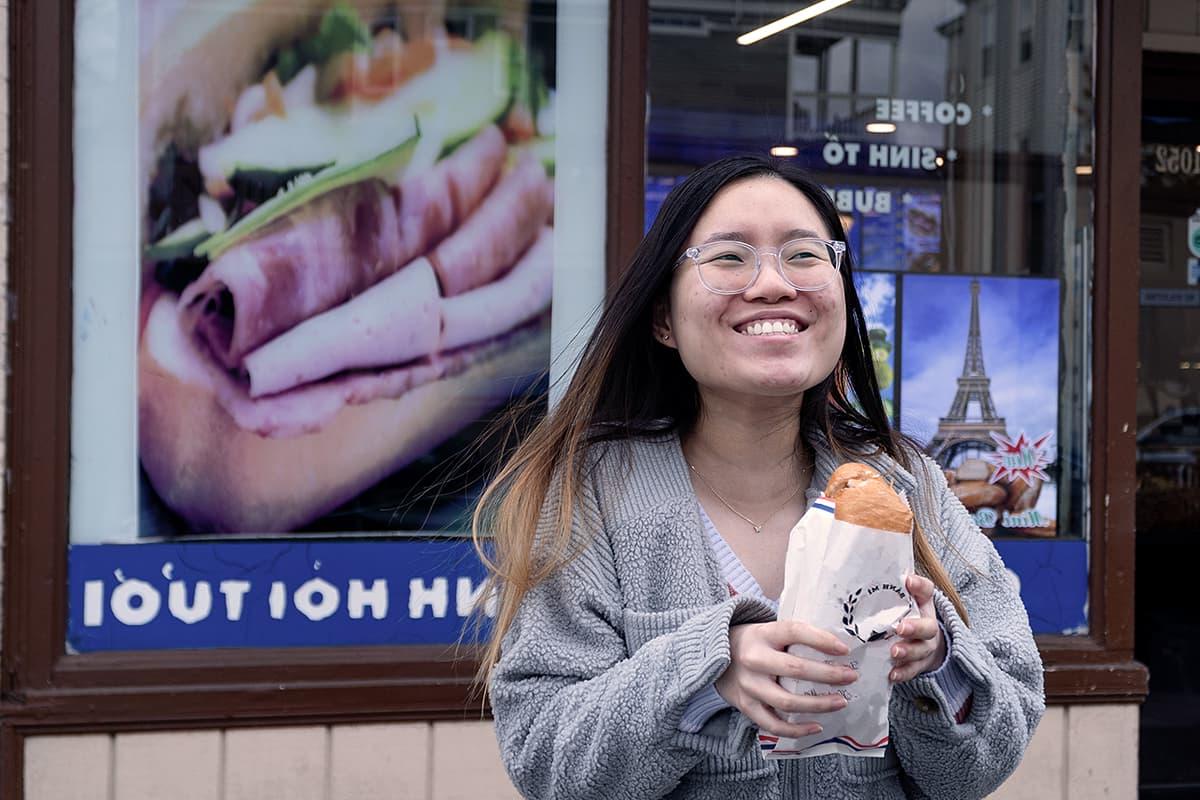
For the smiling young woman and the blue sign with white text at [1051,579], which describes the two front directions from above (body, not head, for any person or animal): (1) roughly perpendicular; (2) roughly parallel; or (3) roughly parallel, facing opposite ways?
roughly parallel

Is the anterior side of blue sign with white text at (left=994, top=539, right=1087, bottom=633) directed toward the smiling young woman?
yes

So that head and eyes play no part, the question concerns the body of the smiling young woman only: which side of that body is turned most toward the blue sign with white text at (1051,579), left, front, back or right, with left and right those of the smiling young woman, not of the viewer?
back

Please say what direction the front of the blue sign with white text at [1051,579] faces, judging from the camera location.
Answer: facing the viewer

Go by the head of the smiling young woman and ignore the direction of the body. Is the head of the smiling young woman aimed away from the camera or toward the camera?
toward the camera
